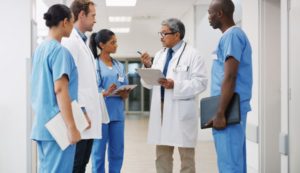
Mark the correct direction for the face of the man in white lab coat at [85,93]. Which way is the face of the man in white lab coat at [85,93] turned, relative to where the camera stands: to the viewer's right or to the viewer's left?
to the viewer's right

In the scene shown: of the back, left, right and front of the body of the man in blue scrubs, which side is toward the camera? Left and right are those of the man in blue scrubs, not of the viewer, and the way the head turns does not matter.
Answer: left

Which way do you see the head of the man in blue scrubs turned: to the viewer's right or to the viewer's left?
to the viewer's left

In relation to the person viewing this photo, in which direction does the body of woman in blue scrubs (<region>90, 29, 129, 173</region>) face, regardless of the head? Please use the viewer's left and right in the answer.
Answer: facing the viewer and to the right of the viewer

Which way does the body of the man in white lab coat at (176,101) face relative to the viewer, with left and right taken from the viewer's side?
facing the viewer and to the left of the viewer

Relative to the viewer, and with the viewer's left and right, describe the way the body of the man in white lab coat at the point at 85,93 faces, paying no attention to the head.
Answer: facing to the right of the viewer

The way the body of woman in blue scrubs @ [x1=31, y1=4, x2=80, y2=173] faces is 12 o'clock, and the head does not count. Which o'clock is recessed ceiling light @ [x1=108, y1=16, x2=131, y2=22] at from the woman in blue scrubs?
The recessed ceiling light is roughly at 11 o'clock from the woman in blue scrubs.

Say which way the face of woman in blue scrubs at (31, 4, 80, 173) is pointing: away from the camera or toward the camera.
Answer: away from the camera

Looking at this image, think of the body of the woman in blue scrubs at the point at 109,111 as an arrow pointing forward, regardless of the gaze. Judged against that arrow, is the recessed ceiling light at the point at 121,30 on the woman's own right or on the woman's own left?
on the woman's own left

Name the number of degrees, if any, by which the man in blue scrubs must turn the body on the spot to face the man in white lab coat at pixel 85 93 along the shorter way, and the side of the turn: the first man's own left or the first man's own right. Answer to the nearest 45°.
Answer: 0° — they already face them

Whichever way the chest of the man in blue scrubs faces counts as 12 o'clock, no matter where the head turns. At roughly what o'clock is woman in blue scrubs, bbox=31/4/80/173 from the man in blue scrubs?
The woman in blue scrubs is roughly at 11 o'clock from the man in blue scrubs.

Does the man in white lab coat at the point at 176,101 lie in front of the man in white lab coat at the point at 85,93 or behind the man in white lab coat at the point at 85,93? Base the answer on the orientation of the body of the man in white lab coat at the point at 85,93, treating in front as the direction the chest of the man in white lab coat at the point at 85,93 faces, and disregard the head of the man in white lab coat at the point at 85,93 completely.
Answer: in front
